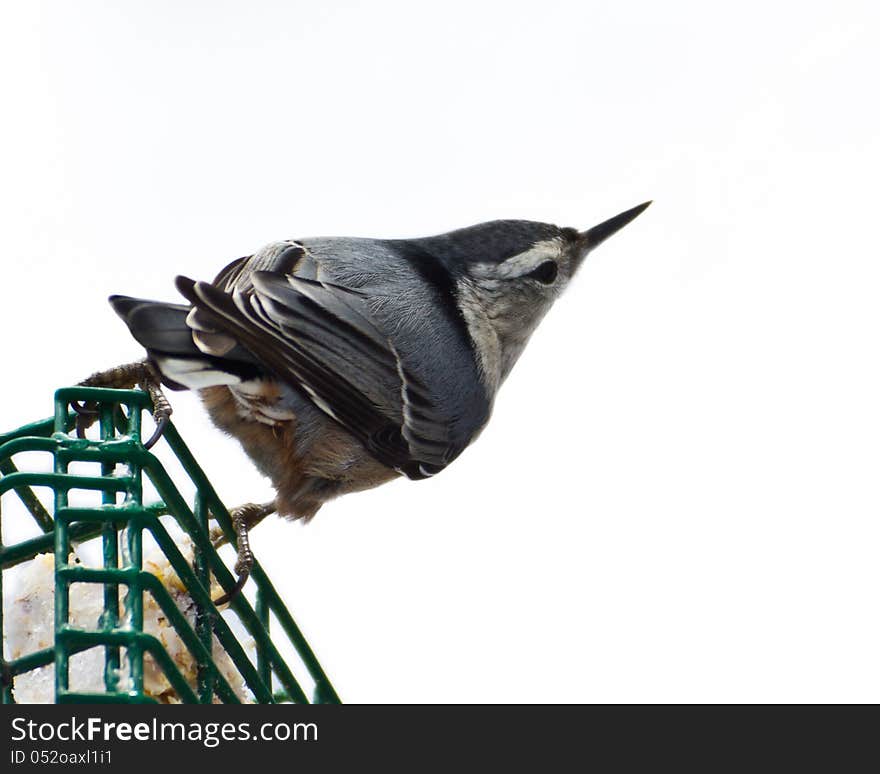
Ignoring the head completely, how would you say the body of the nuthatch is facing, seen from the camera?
to the viewer's right
